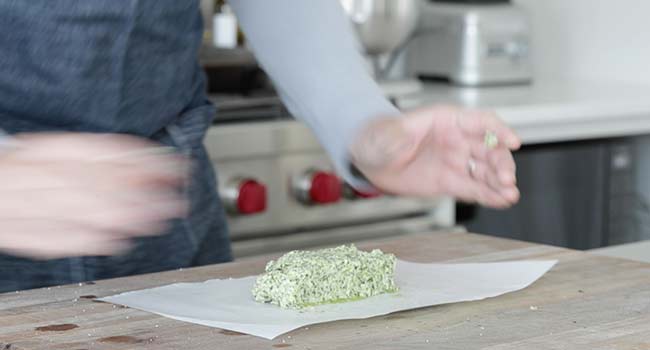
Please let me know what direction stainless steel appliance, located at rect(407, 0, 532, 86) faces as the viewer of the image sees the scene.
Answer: facing the viewer and to the right of the viewer

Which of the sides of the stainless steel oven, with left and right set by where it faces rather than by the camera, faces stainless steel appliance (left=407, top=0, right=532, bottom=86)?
left

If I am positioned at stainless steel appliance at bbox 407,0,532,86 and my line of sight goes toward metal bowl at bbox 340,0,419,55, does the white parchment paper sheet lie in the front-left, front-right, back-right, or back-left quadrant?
front-left

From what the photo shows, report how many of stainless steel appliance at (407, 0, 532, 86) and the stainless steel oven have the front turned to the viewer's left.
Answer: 0

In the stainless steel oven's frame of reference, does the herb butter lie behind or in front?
in front

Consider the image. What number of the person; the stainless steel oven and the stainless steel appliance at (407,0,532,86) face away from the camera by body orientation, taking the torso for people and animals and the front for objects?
0

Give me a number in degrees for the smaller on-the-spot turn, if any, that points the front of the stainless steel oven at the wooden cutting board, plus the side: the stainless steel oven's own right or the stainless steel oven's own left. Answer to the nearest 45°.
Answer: approximately 45° to the stainless steel oven's own right

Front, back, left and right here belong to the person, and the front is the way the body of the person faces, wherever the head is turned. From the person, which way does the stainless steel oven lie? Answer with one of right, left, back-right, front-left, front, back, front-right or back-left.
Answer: back

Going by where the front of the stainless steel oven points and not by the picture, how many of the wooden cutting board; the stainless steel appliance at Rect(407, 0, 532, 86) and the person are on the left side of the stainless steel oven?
1

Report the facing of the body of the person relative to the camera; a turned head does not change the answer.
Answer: toward the camera

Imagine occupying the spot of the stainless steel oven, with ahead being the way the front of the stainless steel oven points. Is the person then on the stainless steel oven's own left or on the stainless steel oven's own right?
on the stainless steel oven's own right

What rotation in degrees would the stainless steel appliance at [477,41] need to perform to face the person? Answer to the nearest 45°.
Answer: approximately 45° to its right

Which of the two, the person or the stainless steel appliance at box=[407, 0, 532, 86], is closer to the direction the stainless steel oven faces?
the person
